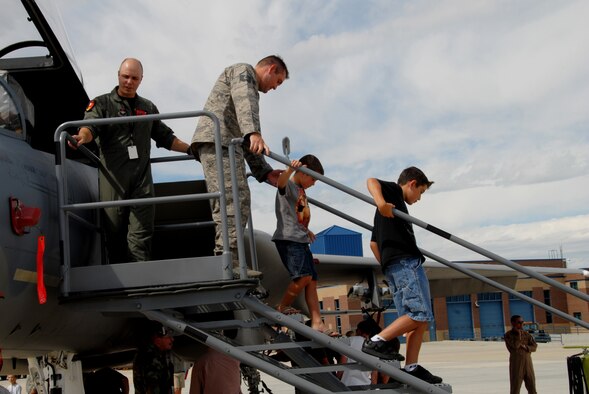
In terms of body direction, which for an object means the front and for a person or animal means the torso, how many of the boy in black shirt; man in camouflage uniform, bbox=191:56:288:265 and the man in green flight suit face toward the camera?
1

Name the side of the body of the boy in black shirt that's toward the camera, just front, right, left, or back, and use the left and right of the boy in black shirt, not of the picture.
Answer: right

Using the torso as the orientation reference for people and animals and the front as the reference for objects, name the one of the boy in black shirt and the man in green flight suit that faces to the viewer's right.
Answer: the boy in black shirt

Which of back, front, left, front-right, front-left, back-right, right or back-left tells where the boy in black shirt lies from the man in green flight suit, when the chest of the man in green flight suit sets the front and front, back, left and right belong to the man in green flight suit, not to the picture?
left

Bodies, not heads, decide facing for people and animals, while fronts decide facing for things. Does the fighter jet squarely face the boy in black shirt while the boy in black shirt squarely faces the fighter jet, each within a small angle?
no

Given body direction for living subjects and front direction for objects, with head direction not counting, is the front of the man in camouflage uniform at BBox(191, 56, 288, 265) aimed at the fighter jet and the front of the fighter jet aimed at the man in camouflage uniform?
no

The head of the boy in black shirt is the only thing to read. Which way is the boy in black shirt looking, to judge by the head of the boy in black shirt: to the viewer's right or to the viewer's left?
to the viewer's right

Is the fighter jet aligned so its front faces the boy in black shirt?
no

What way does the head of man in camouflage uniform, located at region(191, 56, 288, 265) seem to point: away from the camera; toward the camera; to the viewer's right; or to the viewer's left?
to the viewer's right

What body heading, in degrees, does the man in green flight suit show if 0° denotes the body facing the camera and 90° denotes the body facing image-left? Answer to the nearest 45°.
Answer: approximately 0°

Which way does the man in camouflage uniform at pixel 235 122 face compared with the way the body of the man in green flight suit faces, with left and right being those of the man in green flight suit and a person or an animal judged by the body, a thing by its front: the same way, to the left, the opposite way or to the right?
to the left

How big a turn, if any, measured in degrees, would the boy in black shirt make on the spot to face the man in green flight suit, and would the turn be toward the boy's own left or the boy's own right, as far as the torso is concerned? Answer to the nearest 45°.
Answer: approximately 180°

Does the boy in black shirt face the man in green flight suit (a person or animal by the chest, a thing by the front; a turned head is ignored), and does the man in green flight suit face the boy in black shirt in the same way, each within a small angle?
no

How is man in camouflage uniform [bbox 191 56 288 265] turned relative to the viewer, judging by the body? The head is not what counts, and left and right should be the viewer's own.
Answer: facing to the right of the viewer

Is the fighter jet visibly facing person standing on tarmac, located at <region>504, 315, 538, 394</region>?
no

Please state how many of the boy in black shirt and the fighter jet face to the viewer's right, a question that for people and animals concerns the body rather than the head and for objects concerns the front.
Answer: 1

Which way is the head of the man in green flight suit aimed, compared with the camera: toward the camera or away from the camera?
toward the camera
